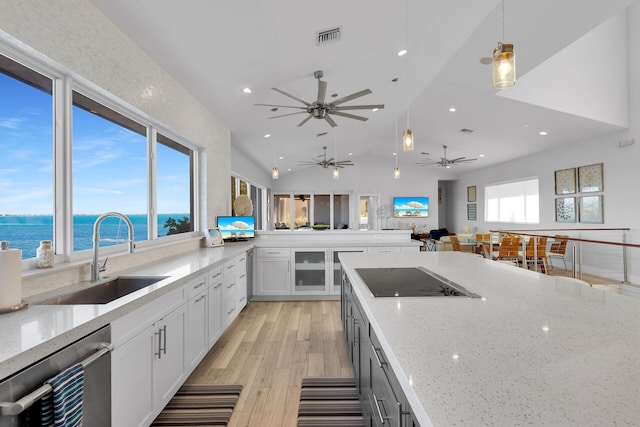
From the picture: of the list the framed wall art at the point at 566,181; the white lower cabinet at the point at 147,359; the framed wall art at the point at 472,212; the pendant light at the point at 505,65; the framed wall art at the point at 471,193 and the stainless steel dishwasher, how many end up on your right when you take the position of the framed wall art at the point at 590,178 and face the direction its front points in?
3

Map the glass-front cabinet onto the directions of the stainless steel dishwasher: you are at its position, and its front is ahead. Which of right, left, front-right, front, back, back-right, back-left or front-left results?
left

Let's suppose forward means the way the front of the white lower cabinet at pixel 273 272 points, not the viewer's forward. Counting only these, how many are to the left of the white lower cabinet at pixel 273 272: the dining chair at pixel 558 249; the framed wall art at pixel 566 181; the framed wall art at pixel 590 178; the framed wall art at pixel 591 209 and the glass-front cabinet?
5

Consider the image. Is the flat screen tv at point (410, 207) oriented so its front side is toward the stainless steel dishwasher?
yes

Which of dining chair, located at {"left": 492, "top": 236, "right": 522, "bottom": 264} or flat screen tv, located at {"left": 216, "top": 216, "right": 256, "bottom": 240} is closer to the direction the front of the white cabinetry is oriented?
the dining chair

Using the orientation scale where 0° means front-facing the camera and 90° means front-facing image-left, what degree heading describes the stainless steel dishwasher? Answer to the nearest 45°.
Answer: approximately 315°

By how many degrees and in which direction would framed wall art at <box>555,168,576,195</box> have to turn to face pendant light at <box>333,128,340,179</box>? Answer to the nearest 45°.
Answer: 0° — it already faces it

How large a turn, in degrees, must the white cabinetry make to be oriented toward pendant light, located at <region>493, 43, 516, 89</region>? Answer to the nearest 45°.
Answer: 0° — it already faces it

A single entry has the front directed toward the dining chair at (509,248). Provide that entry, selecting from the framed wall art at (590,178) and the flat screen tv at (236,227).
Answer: the framed wall art

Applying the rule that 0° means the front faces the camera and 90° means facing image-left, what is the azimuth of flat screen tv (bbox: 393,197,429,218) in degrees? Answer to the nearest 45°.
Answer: approximately 0°

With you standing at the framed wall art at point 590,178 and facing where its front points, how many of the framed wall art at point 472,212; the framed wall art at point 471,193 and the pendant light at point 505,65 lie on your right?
2

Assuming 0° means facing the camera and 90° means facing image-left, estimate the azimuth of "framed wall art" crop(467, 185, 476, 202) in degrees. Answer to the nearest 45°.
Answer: approximately 45°

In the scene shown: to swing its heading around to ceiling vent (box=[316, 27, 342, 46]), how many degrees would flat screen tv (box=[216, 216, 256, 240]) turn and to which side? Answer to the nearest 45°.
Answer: approximately 45° to its left

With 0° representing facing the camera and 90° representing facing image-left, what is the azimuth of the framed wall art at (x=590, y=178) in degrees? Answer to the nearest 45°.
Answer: approximately 45°
